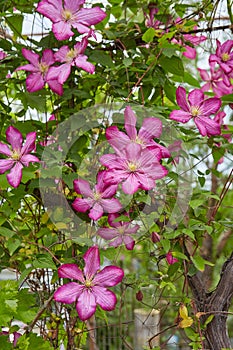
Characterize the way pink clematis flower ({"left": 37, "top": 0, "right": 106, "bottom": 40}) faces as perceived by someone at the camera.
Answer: facing the viewer

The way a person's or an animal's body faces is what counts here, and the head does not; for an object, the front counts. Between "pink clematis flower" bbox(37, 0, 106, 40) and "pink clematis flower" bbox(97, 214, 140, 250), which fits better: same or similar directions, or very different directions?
same or similar directions

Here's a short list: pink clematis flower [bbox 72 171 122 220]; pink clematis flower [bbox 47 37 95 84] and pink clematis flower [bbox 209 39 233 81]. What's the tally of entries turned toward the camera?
3

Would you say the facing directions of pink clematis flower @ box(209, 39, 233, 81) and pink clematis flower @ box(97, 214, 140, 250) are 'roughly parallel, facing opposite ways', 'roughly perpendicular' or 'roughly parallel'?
roughly parallel

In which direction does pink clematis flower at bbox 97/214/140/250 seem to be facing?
toward the camera

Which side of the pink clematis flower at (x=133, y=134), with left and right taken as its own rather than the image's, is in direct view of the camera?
front

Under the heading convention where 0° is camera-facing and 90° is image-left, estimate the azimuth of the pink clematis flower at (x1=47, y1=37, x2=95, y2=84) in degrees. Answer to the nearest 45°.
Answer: approximately 0°

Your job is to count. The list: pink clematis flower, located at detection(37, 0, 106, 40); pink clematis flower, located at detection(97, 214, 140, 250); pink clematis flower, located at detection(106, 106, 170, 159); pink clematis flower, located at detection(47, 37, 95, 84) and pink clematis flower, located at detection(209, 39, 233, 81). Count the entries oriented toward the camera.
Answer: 5
